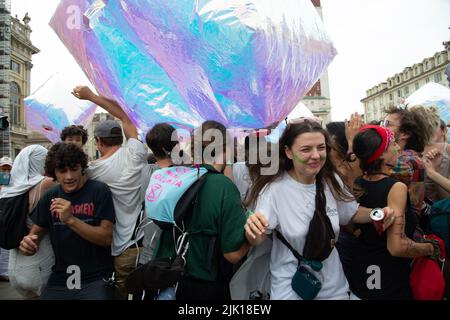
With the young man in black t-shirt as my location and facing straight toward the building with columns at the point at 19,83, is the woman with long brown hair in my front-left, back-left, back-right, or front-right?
back-right

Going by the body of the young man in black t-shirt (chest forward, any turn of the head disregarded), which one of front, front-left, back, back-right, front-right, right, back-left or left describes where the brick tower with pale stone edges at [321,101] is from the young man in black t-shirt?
back-left

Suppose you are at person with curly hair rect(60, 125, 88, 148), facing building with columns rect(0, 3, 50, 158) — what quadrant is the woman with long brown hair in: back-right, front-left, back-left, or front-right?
back-right

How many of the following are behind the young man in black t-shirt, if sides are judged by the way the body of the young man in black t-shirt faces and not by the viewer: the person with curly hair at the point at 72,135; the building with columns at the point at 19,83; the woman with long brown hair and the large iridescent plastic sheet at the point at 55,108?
3

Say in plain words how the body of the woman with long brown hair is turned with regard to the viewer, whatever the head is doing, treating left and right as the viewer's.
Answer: facing the viewer and to the right of the viewer

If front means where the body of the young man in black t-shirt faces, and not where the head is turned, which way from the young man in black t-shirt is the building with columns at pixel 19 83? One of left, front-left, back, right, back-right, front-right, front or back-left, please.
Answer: back

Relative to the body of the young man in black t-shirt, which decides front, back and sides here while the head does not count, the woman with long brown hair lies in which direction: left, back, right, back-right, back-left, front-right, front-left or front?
front-left

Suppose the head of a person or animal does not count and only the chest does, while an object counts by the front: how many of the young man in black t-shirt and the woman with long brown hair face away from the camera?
0

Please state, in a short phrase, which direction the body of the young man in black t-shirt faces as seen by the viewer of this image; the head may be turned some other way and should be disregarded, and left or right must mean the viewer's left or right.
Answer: facing the viewer

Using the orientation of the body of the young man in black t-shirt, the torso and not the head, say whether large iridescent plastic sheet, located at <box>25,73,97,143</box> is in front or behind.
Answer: behind

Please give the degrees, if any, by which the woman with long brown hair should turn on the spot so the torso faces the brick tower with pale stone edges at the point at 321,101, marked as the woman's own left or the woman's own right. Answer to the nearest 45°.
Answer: approximately 135° to the woman's own left

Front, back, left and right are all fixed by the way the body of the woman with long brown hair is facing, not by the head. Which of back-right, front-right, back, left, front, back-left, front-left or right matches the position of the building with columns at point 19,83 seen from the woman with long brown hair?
back
